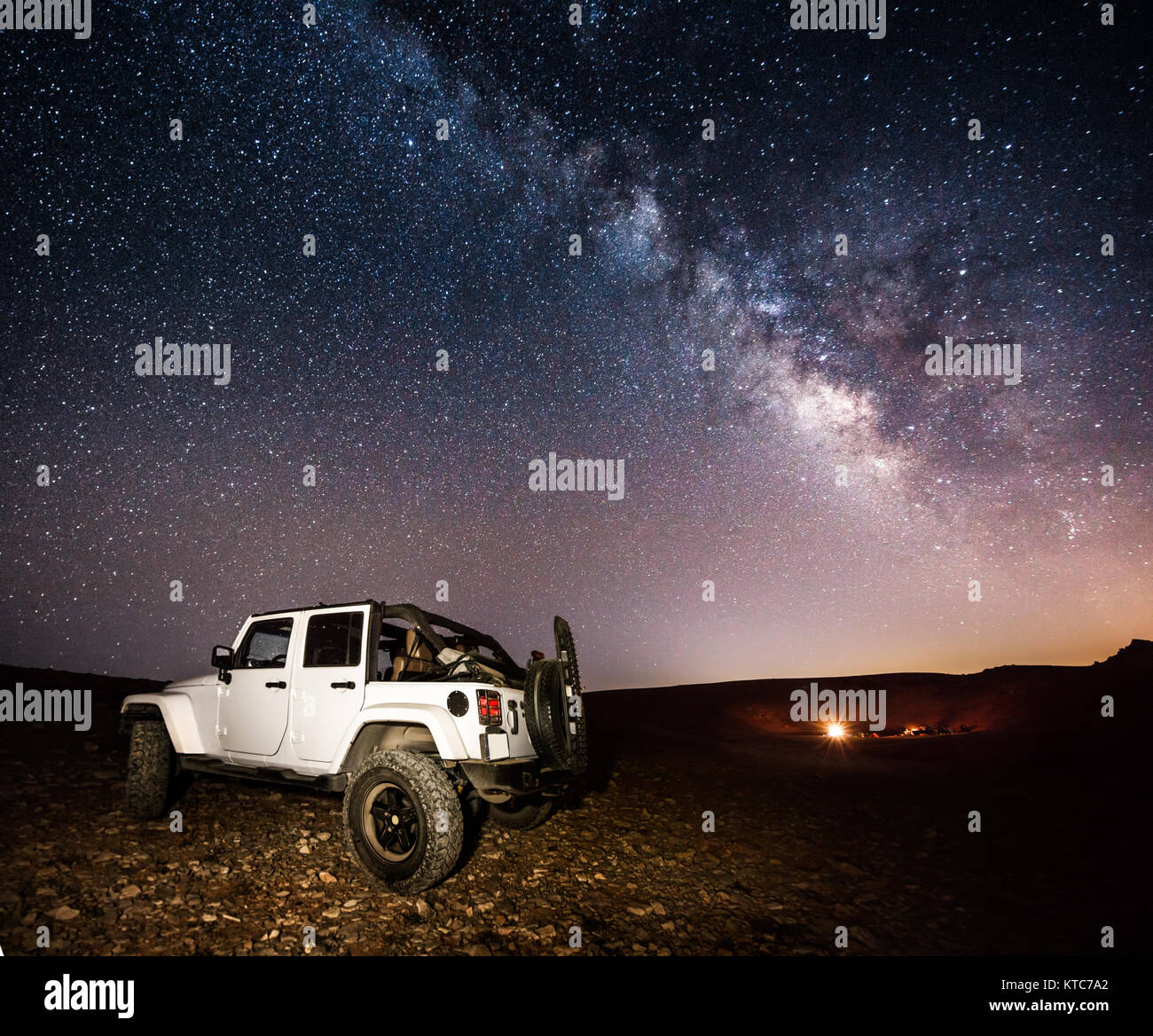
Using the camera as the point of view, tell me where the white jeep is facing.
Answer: facing away from the viewer and to the left of the viewer
